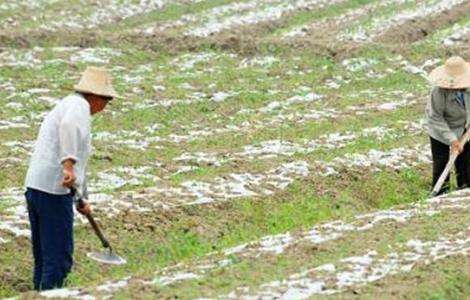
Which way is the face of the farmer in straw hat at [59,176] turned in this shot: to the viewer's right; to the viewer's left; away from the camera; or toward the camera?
to the viewer's right

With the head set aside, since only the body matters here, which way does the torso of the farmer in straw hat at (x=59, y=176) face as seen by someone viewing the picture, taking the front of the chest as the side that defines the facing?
to the viewer's right
